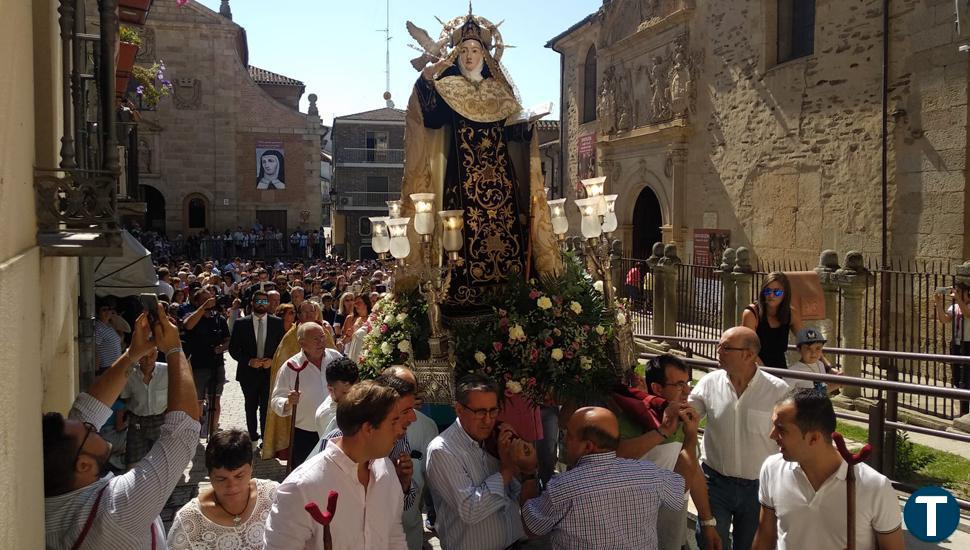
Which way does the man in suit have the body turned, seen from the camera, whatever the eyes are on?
toward the camera

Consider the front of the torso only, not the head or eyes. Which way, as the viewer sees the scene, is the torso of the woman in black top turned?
toward the camera

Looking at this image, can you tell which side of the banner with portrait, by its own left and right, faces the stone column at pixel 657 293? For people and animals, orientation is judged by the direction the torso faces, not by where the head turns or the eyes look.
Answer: front

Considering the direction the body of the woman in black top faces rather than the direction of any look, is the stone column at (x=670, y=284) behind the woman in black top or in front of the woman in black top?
behind

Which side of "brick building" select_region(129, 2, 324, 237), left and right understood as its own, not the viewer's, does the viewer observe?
front

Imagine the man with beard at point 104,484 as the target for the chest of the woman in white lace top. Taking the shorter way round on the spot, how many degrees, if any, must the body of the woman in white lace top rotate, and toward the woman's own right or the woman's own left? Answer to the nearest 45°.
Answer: approximately 45° to the woman's own right

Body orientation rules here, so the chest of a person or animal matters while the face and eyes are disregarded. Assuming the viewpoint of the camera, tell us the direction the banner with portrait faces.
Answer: facing the viewer

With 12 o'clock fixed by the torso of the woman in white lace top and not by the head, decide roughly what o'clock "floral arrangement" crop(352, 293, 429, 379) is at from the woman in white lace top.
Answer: The floral arrangement is roughly at 7 o'clock from the woman in white lace top.

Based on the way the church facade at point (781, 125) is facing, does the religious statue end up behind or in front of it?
in front

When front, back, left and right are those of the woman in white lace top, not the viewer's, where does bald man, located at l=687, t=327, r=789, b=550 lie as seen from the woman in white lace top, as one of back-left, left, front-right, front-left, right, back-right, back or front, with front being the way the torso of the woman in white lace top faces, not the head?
left

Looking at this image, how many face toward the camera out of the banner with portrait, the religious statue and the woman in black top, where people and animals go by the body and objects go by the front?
3

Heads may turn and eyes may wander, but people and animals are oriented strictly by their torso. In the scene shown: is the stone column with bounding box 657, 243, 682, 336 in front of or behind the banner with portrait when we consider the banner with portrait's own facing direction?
in front

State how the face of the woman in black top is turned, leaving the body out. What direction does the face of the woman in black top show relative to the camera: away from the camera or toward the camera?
toward the camera
